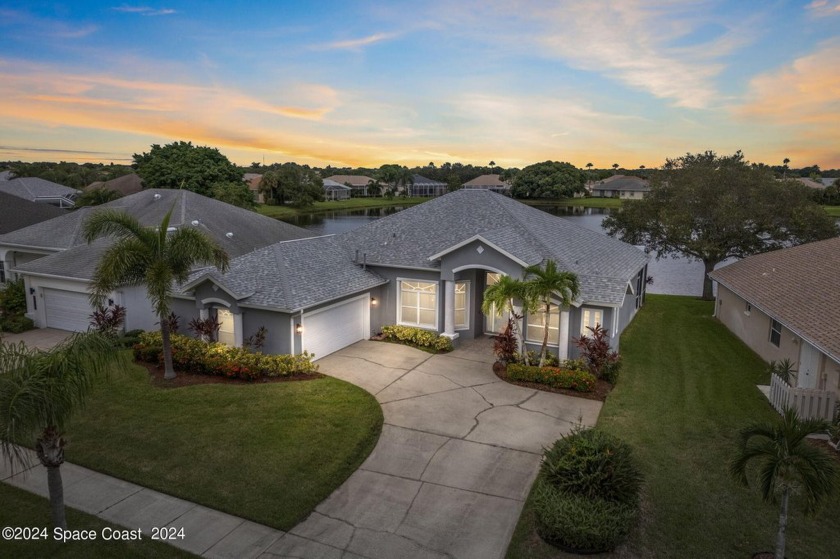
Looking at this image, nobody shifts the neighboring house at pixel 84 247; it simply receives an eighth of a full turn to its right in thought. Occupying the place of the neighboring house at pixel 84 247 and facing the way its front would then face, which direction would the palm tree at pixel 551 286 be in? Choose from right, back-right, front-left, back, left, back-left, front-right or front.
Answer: back-left

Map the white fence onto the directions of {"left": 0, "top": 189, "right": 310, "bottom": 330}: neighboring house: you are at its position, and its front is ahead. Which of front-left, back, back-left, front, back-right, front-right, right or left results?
left

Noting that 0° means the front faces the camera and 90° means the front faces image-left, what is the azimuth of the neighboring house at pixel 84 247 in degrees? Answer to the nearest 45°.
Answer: approximately 45°

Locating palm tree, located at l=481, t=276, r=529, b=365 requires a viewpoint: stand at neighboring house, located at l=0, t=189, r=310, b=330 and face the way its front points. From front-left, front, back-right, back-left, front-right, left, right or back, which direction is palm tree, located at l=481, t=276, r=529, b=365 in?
left

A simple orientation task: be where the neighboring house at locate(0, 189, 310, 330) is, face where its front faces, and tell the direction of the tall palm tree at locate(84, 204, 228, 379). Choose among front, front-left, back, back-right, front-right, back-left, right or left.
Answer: front-left

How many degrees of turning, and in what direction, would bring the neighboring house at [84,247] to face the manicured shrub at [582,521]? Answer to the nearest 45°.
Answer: approximately 45° to its left

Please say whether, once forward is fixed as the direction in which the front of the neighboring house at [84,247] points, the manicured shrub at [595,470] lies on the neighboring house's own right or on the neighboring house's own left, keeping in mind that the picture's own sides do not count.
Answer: on the neighboring house's own left

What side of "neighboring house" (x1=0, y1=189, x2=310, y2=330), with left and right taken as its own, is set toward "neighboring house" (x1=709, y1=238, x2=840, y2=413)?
left

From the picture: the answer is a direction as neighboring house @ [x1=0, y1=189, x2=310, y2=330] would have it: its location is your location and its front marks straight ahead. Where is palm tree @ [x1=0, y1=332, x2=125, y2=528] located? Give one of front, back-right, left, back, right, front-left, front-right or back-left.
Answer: front-left

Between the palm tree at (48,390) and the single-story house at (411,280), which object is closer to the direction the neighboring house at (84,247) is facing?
the palm tree

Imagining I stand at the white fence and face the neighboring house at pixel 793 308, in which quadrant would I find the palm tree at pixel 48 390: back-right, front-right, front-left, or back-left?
back-left

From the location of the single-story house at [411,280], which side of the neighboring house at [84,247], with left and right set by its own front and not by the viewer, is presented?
left
